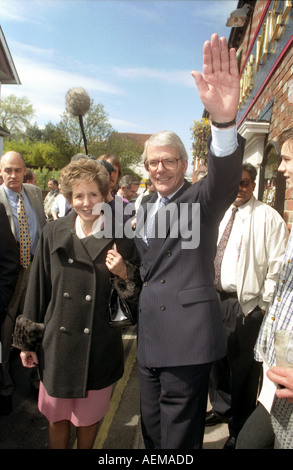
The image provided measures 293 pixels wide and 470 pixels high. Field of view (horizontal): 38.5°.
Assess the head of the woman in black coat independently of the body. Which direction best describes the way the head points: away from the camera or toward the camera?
toward the camera

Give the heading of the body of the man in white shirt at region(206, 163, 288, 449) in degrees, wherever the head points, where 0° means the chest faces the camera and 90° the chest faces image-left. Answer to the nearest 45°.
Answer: approximately 45°

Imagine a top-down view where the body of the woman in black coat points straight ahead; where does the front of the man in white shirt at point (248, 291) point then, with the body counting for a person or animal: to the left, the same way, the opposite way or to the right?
to the right

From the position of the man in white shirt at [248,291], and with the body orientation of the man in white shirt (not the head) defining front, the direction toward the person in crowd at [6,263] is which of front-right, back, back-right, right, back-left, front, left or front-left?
front-right

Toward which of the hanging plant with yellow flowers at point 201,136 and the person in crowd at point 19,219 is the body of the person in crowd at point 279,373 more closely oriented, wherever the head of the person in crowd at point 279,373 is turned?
the person in crowd

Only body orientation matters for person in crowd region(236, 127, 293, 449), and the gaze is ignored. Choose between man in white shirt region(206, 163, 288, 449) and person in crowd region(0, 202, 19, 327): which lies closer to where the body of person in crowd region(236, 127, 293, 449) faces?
the person in crowd

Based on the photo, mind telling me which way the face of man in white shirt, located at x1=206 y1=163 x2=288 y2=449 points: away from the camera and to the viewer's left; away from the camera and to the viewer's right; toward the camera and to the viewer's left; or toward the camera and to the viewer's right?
toward the camera and to the viewer's left

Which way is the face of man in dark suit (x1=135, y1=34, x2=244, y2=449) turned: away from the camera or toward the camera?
toward the camera

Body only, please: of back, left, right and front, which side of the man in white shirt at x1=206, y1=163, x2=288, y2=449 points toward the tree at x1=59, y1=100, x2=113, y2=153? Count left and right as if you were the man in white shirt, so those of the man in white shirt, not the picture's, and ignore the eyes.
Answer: right

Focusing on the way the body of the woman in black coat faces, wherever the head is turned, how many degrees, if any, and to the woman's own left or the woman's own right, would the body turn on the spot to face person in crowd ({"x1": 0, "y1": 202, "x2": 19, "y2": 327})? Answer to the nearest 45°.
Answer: approximately 135° to the woman's own right

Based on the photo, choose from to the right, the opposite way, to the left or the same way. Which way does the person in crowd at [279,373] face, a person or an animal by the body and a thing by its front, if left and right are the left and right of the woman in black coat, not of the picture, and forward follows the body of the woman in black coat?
to the right

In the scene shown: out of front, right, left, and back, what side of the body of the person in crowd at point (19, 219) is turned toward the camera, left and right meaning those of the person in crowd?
front

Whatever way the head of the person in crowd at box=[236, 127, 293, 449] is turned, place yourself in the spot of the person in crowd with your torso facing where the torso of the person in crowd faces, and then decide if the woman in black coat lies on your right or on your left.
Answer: on your right

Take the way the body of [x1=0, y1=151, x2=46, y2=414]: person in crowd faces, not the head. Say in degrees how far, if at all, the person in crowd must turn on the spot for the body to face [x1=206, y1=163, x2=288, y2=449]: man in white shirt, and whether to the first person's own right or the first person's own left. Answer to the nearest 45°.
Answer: approximately 45° to the first person's own left

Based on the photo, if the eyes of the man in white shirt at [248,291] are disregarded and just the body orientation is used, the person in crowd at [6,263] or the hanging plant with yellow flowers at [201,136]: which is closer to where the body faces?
the person in crowd
